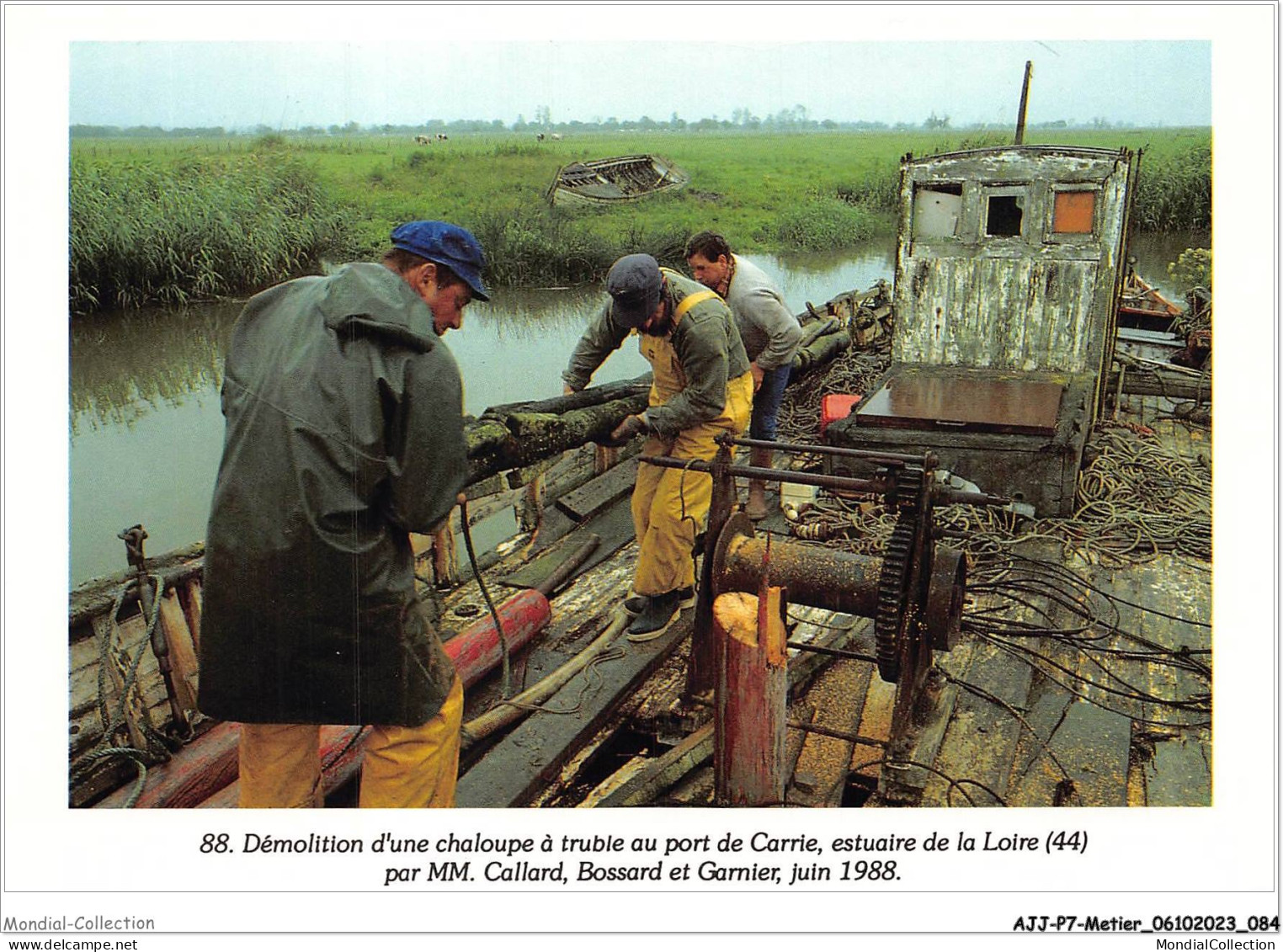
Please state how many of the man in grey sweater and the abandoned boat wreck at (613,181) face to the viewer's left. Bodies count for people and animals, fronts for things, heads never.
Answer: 1

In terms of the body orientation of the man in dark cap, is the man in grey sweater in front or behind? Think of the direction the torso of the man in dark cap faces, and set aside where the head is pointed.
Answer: behind

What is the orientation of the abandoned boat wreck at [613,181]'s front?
to the viewer's right

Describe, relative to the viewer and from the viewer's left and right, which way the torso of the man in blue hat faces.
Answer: facing away from the viewer and to the right of the viewer

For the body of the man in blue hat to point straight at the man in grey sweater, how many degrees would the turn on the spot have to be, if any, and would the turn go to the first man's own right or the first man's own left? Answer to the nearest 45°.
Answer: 0° — they already face them

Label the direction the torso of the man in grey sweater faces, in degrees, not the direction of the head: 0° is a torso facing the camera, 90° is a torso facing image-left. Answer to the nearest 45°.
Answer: approximately 90°
